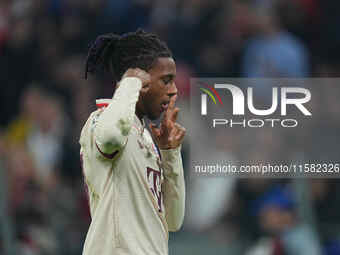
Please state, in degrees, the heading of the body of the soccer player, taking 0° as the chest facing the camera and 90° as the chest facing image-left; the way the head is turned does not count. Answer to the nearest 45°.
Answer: approximately 270°
